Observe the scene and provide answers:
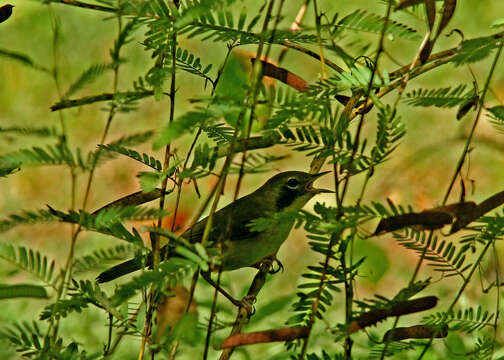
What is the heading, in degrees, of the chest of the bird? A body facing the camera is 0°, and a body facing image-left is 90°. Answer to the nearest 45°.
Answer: approximately 270°

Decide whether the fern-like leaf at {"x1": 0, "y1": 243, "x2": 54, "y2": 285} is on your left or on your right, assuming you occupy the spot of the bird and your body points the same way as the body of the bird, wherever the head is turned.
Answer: on your right

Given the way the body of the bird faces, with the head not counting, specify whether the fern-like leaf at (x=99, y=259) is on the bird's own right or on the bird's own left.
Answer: on the bird's own right

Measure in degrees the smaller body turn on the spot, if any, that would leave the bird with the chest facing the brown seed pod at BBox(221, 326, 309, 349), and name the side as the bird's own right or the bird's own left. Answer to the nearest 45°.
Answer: approximately 90° to the bird's own right

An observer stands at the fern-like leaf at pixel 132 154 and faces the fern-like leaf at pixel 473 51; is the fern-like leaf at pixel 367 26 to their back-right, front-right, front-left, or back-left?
front-left

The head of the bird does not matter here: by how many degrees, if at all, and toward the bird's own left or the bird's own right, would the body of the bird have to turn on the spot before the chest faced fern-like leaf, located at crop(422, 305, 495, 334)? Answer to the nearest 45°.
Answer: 0° — it already faces it
